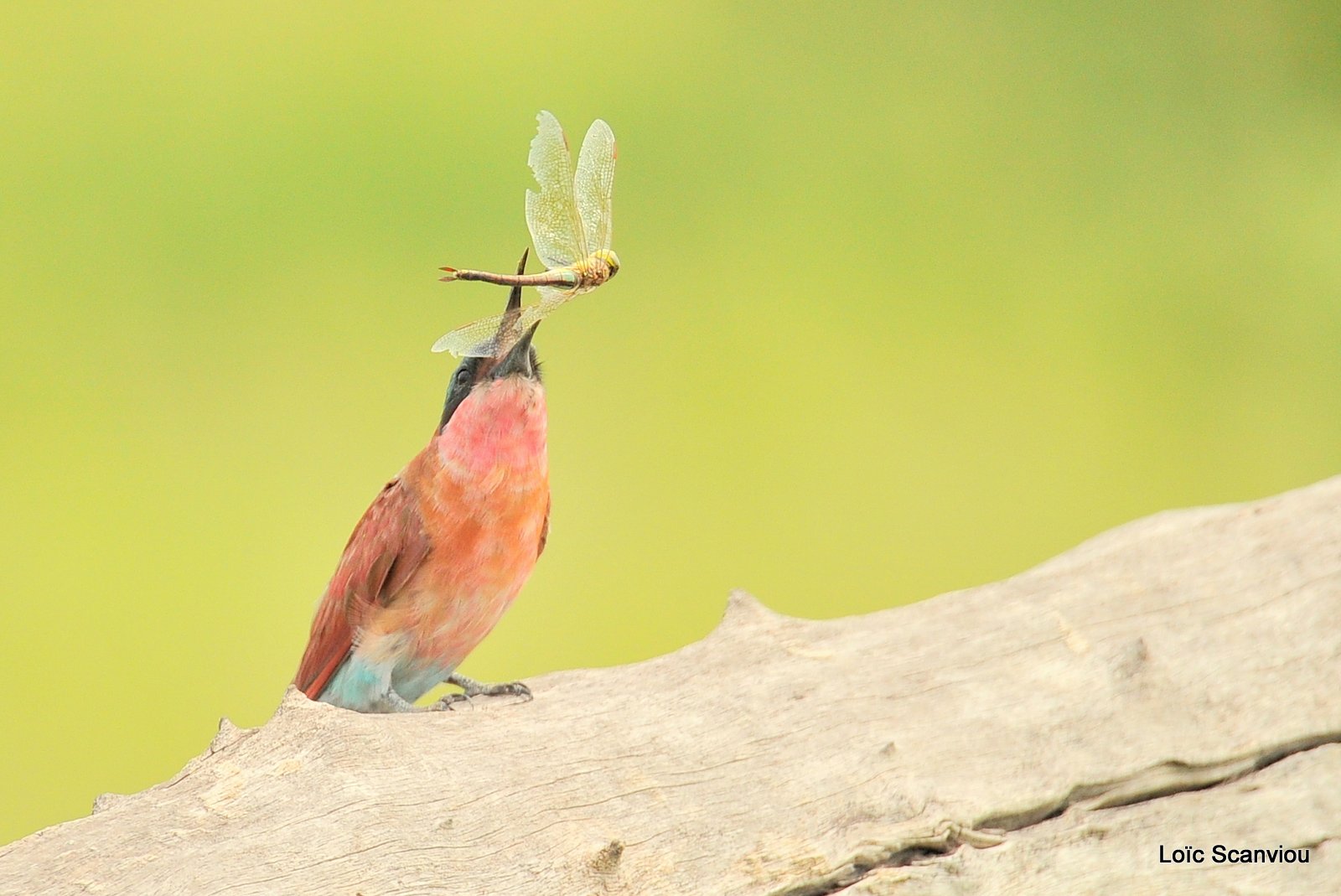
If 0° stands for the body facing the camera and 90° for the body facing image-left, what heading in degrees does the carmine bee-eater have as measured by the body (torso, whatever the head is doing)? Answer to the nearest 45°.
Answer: approximately 315°
